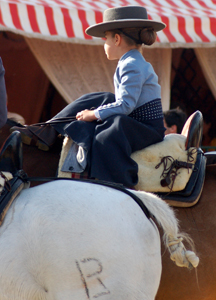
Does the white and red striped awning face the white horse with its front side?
yes

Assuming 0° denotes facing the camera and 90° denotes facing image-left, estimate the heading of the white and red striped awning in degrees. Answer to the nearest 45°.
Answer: approximately 0°

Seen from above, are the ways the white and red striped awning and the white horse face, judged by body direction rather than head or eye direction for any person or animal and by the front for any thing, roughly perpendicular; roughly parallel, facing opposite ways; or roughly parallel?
roughly perpendicular

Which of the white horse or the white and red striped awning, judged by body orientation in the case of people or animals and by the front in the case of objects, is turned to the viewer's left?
the white horse

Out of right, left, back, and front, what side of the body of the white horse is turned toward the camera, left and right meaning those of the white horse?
left

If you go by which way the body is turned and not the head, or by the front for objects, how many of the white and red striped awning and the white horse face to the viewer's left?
1

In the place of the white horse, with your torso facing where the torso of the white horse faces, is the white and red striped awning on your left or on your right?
on your right
